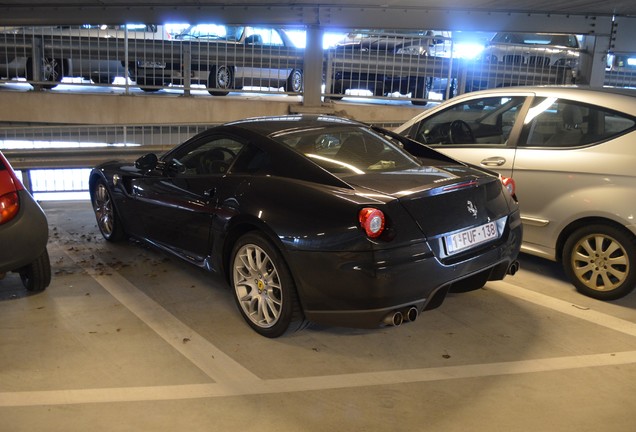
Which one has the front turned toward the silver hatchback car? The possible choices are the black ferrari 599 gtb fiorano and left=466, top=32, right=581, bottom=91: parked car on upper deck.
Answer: the parked car on upper deck

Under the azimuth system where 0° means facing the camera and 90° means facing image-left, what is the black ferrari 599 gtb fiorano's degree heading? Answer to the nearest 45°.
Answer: approximately 135°

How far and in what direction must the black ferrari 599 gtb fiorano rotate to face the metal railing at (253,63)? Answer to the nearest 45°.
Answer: approximately 45° to its right

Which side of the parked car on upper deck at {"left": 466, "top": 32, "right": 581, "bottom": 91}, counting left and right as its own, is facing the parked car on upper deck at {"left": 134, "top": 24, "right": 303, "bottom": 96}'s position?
right

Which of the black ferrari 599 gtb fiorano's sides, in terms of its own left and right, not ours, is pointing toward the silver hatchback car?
right

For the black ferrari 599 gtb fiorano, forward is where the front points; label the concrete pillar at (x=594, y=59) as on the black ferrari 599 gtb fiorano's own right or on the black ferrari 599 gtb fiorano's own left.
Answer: on the black ferrari 599 gtb fiorano's own right

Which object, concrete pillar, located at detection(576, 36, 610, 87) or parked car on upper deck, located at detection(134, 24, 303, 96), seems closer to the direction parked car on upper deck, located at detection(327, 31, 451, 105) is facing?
the parked car on upper deck

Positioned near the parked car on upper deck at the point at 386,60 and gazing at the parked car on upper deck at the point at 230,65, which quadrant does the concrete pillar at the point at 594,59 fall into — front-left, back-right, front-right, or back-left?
back-left

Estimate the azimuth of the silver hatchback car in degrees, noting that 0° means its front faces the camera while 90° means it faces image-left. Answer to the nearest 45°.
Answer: approximately 90°

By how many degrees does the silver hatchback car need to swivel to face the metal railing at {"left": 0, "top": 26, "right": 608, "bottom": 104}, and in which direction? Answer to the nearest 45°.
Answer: approximately 45° to its right

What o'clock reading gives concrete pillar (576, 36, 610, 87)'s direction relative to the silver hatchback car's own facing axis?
The concrete pillar is roughly at 3 o'clock from the silver hatchback car.
